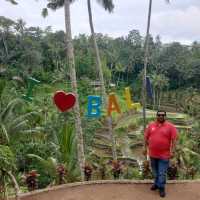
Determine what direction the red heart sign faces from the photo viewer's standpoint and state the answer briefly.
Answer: facing the viewer

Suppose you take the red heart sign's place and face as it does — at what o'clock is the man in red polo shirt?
The man in red polo shirt is roughly at 11 o'clock from the red heart sign.
